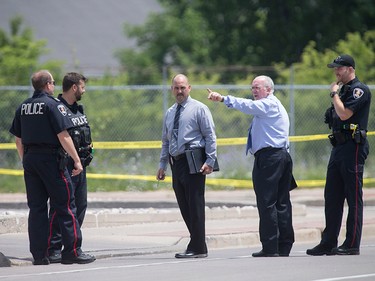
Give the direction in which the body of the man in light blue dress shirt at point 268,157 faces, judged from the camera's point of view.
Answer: to the viewer's left

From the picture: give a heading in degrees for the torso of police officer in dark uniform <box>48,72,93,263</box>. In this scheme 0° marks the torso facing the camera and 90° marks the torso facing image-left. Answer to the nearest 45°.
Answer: approximately 315°

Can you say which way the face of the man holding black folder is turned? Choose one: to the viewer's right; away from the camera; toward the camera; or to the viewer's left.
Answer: toward the camera

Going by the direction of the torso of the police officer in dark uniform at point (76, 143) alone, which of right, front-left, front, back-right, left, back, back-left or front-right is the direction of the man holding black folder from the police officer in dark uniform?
front-left

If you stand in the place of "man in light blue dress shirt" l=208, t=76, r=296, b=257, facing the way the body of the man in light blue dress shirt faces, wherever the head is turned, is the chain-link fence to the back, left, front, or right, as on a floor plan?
right

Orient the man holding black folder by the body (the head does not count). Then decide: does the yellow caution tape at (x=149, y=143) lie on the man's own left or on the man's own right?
on the man's own right

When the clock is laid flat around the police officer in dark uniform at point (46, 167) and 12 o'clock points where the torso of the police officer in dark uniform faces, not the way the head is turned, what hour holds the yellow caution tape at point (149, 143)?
The yellow caution tape is roughly at 11 o'clock from the police officer in dark uniform.

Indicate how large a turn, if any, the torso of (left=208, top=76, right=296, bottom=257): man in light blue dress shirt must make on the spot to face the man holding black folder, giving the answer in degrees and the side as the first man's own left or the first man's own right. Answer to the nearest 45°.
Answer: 0° — they already face them

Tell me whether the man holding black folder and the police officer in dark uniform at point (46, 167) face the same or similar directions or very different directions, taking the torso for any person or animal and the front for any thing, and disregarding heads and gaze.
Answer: very different directions

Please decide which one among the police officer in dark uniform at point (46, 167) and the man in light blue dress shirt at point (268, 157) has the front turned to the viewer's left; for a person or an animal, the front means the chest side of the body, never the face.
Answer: the man in light blue dress shirt

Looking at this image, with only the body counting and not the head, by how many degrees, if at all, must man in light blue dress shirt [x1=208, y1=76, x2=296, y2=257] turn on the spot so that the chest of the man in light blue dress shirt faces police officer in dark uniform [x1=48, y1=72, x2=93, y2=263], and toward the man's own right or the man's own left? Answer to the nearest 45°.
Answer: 0° — they already face them

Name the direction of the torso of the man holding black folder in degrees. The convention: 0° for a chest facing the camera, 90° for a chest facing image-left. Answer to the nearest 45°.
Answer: approximately 45°
